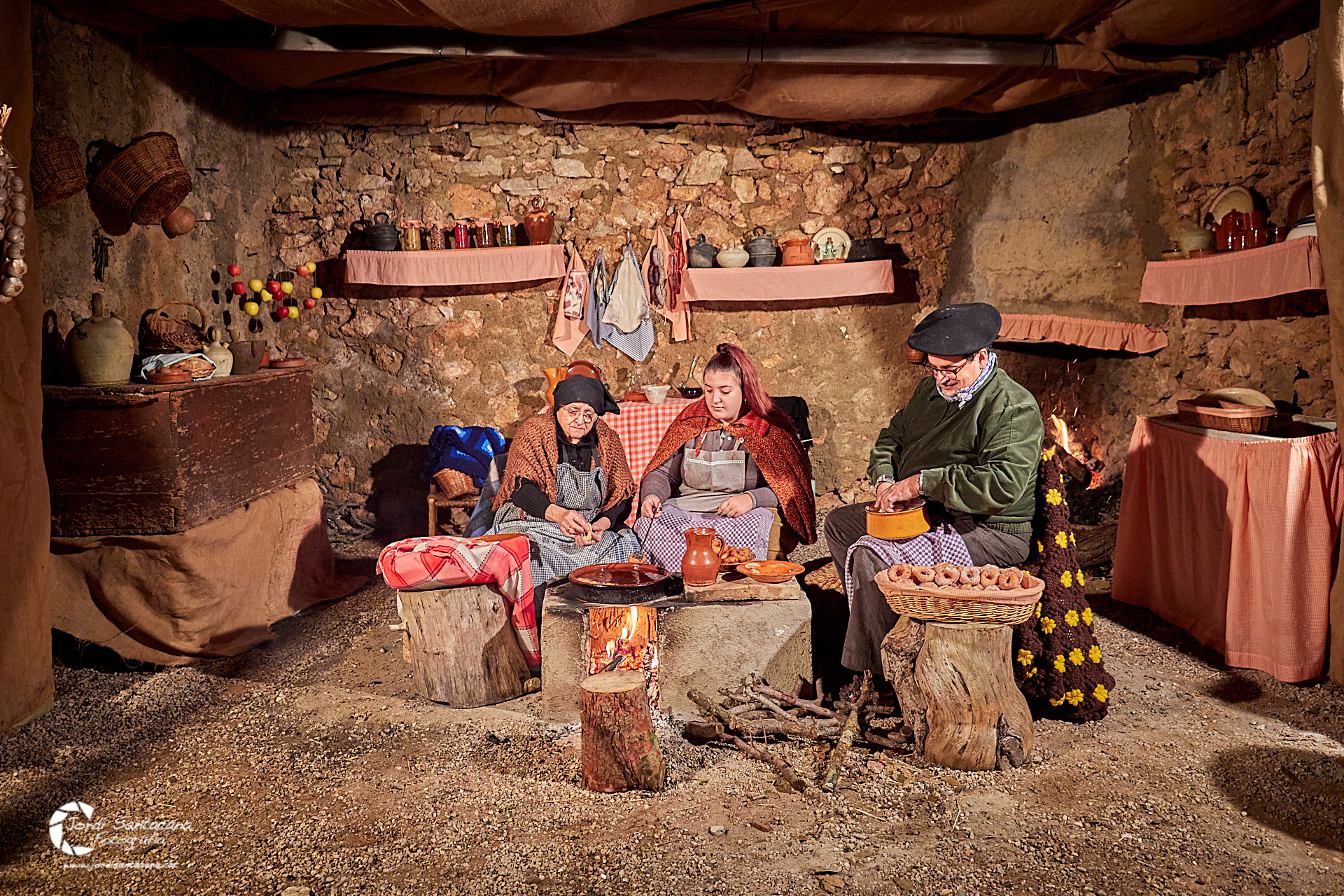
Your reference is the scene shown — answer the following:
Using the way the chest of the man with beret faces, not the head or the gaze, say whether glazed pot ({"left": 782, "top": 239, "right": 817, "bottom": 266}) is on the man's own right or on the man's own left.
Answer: on the man's own right

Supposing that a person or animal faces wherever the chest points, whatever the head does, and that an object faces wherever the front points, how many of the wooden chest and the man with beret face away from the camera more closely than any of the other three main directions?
0

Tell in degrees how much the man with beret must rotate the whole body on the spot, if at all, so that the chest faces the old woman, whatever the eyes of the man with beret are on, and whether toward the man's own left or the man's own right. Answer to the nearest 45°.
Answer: approximately 45° to the man's own right

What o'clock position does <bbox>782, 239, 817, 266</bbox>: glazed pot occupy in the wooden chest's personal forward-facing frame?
The glazed pot is roughly at 10 o'clock from the wooden chest.

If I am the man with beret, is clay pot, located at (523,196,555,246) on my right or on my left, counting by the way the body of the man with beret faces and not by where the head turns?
on my right

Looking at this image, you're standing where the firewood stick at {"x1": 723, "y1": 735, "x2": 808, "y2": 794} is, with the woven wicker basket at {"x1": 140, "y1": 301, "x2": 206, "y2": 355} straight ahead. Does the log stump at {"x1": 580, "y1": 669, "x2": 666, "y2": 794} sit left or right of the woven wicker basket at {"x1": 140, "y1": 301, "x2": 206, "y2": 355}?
left

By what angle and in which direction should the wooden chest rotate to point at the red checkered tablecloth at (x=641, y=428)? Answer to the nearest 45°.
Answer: approximately 45° to its left

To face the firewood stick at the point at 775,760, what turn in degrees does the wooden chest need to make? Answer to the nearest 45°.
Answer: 0° — it already faces it

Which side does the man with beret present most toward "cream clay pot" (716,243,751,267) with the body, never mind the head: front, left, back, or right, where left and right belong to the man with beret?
right

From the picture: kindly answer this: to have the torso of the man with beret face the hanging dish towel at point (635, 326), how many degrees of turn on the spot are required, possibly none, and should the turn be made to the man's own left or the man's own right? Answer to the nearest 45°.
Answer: approximately 90° to the man's own right
